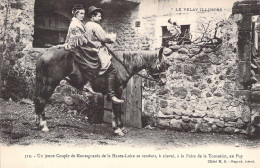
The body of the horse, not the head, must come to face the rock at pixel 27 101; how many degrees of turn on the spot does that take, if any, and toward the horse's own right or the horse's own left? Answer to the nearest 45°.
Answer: approximately 135° to the horse's own left

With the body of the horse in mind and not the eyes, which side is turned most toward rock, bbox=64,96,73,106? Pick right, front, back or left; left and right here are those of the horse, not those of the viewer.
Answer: left

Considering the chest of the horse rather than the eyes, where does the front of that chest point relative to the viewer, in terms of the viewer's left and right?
facing to the right of the viewer
